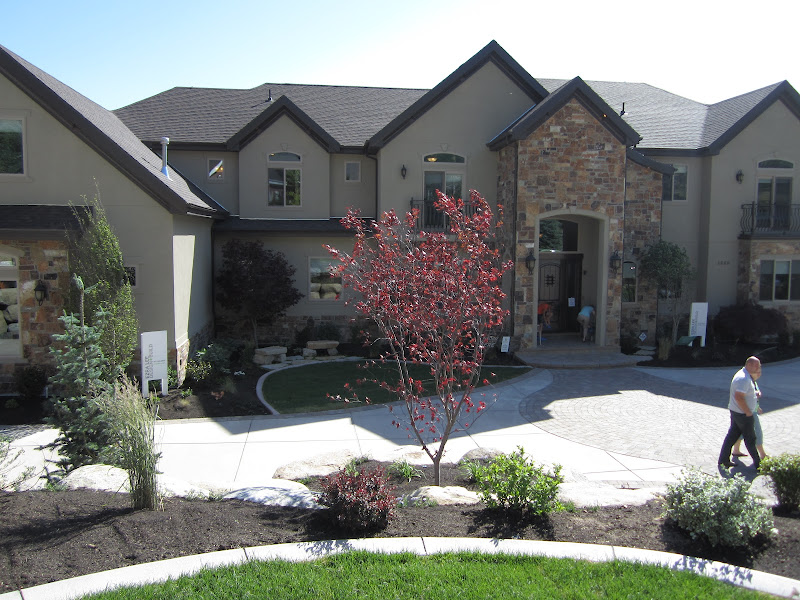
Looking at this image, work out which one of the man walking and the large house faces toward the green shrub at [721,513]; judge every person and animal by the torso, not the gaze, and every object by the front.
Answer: the large house

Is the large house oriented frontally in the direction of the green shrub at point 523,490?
yes

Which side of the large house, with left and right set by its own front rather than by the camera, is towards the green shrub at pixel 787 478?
front

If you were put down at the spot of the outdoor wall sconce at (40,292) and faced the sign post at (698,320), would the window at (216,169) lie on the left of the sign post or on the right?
left

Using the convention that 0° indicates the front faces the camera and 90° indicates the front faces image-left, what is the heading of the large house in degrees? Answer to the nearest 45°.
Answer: approximately 0°

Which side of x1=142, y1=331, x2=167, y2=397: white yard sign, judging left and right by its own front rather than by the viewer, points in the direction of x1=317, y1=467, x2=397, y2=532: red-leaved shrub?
front
